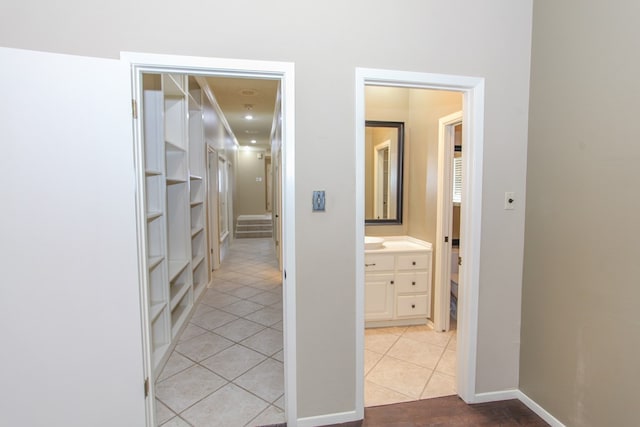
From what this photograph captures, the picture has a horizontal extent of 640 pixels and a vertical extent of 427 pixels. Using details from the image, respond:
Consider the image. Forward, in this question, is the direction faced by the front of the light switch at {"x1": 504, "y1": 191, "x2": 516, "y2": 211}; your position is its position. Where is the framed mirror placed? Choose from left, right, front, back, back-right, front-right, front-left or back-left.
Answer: back-right

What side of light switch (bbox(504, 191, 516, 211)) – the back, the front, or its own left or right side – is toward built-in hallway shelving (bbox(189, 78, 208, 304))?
right

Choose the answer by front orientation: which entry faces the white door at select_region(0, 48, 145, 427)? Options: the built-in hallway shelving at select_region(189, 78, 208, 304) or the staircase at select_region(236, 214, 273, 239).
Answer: the staircase

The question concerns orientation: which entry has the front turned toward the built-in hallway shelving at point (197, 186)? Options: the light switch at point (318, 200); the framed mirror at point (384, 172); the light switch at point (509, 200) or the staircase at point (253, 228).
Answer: the staircase

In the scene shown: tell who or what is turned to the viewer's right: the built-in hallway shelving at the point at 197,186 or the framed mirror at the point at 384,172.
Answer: the built-in hallway shelving

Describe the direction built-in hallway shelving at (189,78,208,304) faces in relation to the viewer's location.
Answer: facing to the right of the viewer

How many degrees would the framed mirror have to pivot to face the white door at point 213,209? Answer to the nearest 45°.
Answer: approximately 135° to its right

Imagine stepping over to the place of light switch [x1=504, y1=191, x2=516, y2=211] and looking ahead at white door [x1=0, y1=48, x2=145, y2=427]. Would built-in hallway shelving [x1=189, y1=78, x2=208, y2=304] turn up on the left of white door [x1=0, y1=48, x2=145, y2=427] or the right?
right

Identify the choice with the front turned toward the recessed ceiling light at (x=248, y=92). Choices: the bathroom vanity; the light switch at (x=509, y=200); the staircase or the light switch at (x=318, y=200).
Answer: the staircase

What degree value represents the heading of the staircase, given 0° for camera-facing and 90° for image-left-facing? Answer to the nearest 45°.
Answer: approximately 0°
